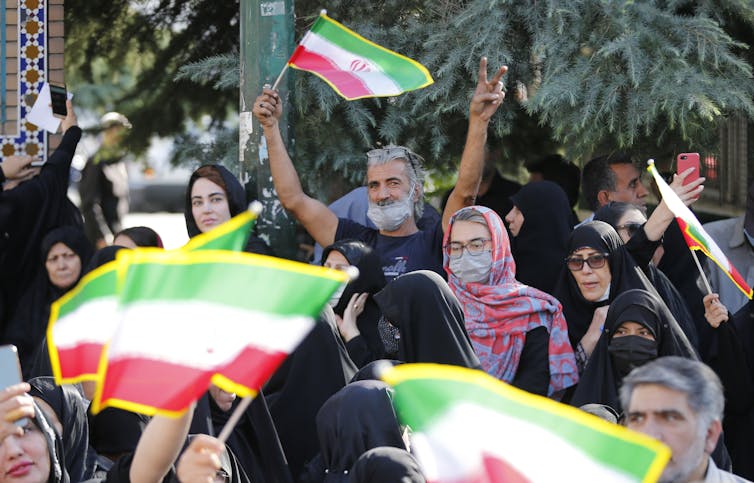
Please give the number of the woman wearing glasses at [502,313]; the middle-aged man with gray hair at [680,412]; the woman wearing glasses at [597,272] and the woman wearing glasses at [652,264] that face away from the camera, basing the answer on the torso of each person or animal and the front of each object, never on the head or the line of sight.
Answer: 0

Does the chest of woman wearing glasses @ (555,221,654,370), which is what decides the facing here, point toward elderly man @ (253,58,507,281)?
no

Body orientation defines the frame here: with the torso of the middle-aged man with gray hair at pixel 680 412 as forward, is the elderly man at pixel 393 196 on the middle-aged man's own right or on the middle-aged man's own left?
on the middle-aged man's own right

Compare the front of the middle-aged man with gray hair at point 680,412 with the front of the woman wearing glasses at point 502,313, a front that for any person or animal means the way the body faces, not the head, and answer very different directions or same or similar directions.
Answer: same or similar directions

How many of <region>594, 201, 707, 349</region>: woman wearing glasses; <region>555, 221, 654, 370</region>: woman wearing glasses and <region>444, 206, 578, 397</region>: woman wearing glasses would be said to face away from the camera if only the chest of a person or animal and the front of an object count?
0

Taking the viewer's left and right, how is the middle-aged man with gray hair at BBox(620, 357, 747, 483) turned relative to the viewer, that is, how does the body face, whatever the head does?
facing the viewer and to the left of the viewer

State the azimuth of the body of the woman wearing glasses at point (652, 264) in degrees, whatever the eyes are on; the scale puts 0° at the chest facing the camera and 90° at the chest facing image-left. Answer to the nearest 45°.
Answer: approximately 315°

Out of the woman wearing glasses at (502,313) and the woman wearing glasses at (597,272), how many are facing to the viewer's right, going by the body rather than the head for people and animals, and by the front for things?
0

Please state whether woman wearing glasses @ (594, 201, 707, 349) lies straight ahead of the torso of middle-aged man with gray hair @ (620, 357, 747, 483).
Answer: no

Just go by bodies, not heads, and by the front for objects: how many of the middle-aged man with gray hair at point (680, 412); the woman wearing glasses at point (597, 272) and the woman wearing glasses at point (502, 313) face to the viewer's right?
0

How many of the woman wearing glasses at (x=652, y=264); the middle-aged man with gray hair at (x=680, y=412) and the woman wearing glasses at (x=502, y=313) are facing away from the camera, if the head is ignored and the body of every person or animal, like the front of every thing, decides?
0

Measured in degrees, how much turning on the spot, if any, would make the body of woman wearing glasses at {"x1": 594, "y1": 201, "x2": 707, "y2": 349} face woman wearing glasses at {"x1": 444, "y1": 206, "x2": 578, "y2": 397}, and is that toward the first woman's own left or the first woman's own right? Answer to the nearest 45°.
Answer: approximately 90° to the first woman's own right

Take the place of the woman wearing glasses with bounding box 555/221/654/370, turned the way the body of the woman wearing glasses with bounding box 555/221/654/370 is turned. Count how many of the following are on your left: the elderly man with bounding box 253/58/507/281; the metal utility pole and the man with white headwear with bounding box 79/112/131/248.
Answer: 0

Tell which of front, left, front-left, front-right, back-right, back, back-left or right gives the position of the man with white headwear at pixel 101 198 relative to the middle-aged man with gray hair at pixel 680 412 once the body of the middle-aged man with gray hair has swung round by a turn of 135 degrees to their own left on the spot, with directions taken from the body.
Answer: back-left

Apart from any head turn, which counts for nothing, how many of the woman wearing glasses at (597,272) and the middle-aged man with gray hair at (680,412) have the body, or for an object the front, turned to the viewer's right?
0

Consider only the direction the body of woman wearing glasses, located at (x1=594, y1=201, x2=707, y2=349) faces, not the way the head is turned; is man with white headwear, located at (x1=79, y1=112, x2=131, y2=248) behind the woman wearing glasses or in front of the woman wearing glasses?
behind

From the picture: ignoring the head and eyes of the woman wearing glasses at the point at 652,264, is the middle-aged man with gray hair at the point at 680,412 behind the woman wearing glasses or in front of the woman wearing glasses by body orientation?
in front

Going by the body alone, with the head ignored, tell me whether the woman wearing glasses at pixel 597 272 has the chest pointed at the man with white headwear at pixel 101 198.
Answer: no

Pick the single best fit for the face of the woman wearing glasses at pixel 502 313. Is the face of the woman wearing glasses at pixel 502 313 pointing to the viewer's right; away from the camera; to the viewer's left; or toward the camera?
toward the camera
